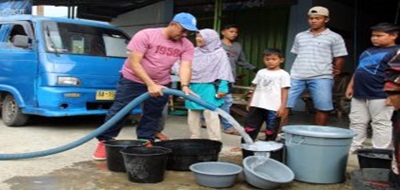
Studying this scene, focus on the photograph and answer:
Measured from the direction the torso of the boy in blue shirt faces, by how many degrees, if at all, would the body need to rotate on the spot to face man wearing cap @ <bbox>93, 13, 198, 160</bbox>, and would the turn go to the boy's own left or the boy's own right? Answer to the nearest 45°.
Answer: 0° — they already face them

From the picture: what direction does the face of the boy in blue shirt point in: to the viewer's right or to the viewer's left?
to the viewer's left

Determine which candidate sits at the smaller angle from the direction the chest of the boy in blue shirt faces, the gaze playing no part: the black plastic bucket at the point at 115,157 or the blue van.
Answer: the black plastic bucket

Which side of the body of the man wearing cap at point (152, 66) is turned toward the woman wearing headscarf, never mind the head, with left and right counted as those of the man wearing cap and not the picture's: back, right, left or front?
left

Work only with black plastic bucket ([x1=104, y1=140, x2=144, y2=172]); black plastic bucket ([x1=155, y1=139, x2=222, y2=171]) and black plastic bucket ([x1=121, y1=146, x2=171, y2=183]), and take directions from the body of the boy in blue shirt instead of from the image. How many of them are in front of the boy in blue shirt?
3

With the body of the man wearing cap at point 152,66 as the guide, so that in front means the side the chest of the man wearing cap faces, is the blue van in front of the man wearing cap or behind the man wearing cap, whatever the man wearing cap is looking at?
behind

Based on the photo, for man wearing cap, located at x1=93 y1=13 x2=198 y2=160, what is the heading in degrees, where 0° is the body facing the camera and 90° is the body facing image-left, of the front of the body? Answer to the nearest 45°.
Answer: approximately 315°

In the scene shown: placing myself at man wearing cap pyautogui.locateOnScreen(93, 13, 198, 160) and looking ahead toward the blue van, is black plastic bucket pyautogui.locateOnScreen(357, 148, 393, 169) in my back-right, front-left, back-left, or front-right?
back-right

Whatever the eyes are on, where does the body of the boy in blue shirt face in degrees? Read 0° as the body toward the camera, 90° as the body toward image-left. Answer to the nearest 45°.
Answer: approximately 45°
